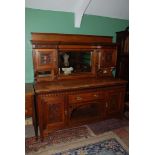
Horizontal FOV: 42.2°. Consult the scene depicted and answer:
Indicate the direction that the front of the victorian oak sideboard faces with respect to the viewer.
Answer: facing the viewer and to the right of the viewer

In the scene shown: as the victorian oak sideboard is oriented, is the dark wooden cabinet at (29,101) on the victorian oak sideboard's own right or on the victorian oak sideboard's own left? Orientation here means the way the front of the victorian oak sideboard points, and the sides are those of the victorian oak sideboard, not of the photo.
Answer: on the victorian oak sideboard's own right
